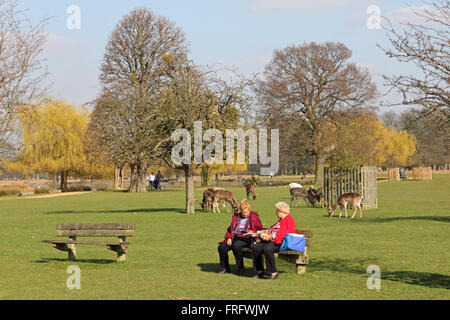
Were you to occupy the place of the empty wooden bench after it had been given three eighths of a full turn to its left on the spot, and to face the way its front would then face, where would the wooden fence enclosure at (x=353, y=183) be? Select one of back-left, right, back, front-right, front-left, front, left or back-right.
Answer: front-left

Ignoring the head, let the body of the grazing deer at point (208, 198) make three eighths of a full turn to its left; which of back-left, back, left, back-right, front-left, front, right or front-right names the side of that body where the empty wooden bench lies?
front-right

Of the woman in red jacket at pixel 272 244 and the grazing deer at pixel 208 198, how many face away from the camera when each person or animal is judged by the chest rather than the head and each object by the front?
0

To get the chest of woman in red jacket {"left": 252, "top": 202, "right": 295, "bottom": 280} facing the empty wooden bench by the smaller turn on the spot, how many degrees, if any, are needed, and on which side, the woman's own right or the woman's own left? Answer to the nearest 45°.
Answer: approximately 90° to the woman's own right

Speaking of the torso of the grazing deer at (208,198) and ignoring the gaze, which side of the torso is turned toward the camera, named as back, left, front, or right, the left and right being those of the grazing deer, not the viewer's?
left

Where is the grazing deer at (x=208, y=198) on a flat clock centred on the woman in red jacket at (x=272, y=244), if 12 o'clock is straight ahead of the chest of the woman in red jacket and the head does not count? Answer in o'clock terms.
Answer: The grazing deer is roughly at 4 o'clock from the woman in red jacket.

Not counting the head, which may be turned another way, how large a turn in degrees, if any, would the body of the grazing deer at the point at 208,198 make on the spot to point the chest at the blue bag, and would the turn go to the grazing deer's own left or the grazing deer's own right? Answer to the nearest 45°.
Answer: approximately 90° to the grazing deer's own left

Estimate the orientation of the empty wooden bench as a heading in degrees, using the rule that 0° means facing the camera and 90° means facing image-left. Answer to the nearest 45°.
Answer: approximately 45°

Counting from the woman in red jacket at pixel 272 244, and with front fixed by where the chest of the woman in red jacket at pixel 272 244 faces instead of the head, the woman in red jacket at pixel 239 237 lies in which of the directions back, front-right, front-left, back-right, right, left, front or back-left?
right

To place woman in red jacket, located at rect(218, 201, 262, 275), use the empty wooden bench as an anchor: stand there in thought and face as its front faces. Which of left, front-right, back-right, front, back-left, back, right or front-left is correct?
left

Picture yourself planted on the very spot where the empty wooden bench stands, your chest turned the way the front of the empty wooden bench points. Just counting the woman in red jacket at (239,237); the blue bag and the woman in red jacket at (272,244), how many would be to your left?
3

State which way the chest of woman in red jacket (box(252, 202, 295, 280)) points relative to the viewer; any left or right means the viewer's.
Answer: facing the viewer and to the left of the viewer

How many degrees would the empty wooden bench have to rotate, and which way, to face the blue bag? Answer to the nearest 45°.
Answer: approximately 90° to its left

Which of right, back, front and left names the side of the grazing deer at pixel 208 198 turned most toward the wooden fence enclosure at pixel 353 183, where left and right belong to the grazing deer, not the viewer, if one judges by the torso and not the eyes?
back
